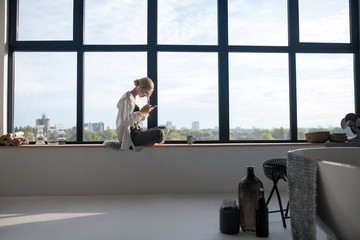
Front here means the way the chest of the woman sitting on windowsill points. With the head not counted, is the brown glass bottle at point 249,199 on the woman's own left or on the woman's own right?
on the woman's own right

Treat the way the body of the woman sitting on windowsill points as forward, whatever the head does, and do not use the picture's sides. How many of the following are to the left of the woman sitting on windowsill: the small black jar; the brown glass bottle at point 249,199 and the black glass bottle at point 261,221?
0

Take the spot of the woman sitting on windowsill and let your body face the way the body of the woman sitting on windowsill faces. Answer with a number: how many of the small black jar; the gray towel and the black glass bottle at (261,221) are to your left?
0

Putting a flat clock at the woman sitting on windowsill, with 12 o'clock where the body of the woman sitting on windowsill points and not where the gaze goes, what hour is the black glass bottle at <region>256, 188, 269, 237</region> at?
The black glass bottle is roughly at 2 o'clock from the woman sitting on windowsill.

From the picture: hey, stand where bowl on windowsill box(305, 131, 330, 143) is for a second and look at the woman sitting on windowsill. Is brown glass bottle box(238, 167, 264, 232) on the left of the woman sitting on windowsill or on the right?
left

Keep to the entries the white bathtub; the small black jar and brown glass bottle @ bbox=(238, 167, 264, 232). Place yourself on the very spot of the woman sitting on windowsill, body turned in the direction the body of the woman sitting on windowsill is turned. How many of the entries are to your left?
0

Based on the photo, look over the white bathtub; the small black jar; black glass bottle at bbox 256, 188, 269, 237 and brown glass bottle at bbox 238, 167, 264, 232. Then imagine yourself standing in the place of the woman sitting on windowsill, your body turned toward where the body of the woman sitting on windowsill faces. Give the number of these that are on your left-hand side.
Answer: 0

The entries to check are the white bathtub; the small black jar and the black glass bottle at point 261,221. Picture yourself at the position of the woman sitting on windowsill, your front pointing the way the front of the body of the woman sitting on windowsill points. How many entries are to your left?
0

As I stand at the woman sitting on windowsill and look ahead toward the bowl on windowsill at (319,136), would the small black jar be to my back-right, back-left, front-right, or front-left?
front-right

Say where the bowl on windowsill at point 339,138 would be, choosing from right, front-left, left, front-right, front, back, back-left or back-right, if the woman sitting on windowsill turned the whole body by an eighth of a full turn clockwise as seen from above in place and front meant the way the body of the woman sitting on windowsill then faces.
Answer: front-left

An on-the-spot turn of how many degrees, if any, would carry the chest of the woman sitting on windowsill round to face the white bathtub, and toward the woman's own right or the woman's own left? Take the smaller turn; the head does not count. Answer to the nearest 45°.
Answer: approximately 45° to the woman's own right

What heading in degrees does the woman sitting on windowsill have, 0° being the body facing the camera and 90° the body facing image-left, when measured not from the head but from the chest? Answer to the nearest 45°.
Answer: approximately 270°

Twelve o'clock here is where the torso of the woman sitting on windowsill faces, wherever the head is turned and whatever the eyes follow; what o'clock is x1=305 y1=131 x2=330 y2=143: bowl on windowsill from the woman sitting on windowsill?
The bowl on windowsill is roughly at 12 o'clock from the woman sitting on windowsill.
